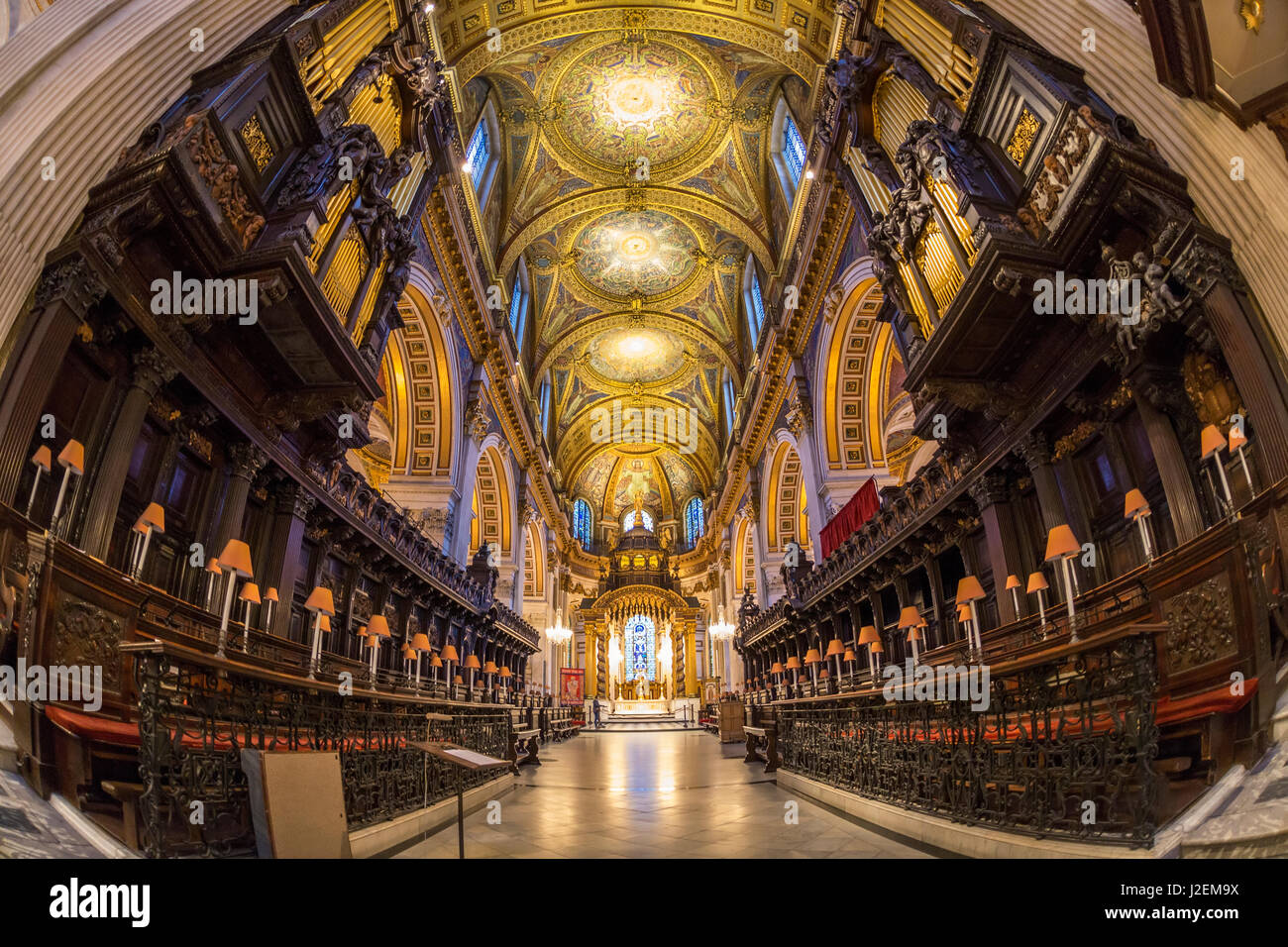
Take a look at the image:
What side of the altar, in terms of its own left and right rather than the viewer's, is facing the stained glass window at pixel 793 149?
front

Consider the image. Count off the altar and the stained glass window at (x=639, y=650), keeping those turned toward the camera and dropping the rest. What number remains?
2

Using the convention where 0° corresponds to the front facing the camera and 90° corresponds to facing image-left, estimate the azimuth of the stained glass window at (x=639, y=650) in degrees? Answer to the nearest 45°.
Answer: approximately 0°

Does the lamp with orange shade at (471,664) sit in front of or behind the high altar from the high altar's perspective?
in front

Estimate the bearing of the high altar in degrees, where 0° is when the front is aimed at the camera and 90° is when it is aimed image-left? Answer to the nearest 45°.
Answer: approximately 0°

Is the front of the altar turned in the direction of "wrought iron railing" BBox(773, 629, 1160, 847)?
yes

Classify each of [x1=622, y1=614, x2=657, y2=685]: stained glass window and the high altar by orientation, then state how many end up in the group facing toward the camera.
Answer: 2

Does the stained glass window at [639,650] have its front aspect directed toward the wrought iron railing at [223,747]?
yes

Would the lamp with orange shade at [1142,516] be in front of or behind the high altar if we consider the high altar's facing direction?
in front

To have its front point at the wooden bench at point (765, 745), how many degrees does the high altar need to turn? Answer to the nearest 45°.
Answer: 0° — it already faces it

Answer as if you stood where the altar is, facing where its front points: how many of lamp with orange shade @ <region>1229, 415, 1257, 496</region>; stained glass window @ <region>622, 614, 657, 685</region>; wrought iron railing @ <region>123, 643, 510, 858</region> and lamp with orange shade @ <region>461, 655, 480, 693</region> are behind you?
1

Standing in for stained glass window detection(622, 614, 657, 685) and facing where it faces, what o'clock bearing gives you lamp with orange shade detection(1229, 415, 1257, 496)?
The lamp with orange shade is roughly at 12 o'clock from the stained glass window.

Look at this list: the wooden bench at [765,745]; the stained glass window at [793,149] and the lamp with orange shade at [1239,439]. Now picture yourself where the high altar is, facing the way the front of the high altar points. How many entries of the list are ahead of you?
3

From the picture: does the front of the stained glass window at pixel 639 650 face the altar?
yes

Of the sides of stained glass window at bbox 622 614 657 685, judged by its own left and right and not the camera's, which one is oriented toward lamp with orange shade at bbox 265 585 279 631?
front
